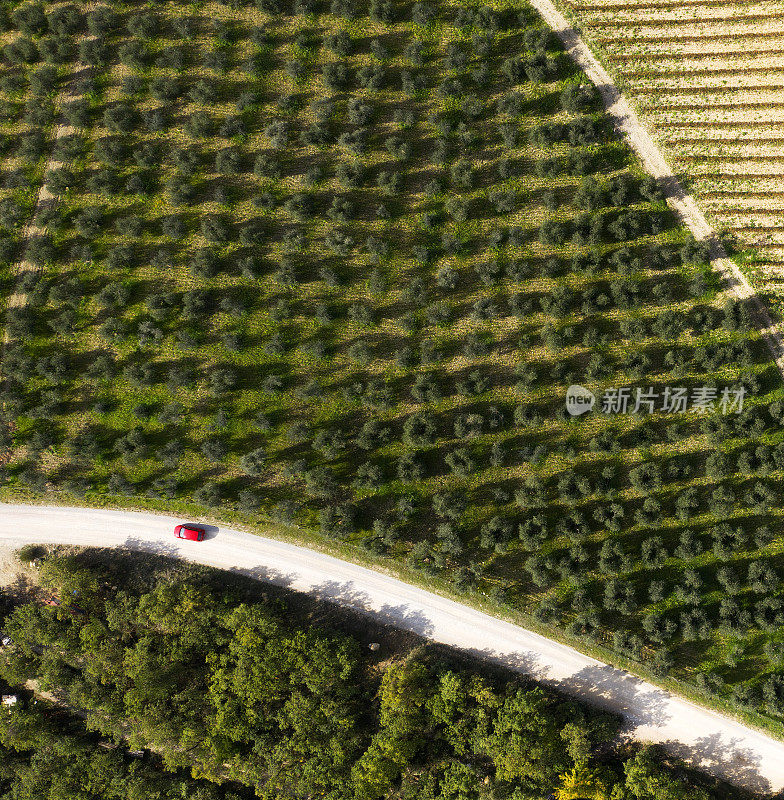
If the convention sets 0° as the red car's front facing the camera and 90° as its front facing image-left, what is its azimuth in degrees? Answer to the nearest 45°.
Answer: approximately 90°
